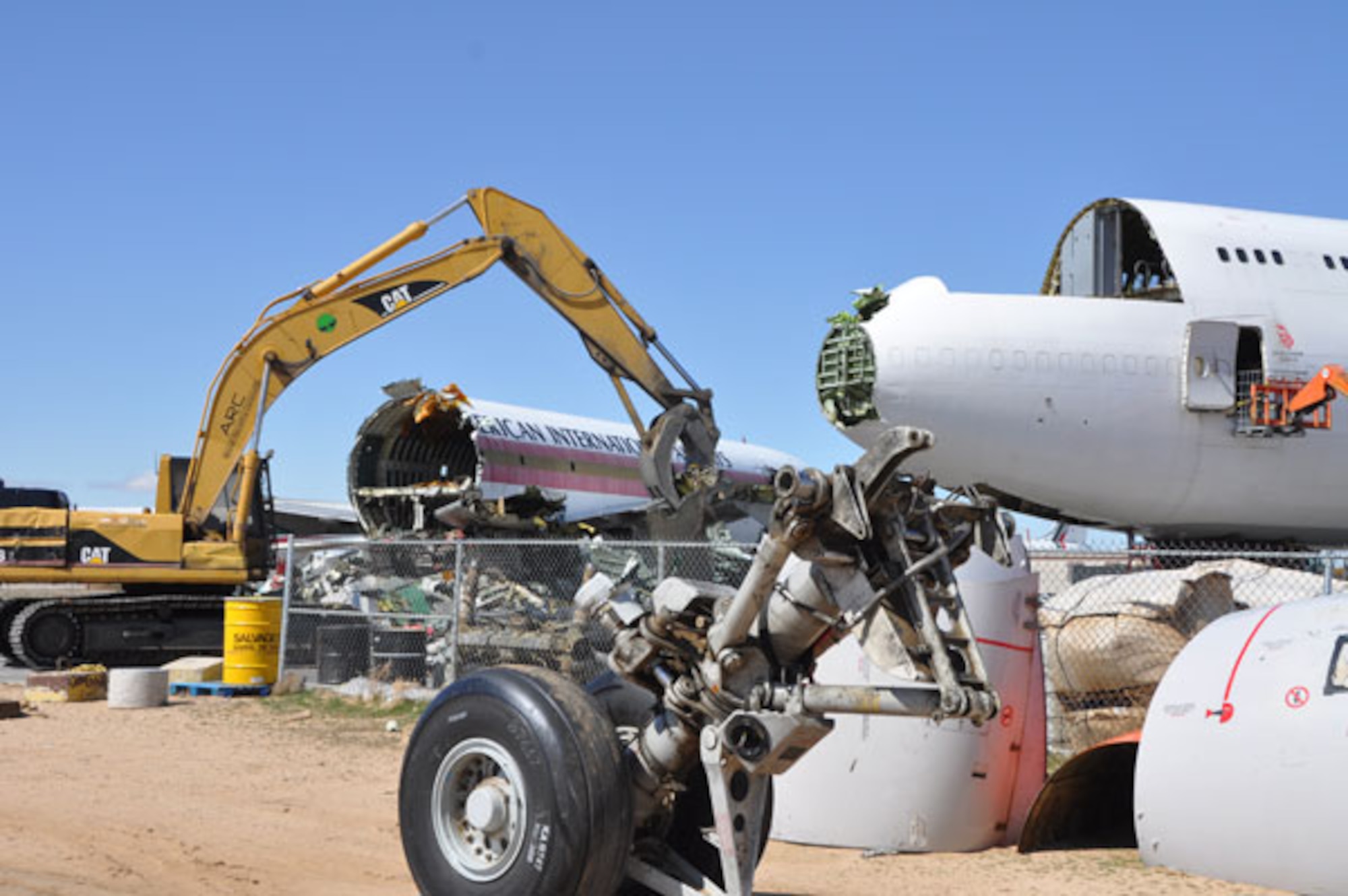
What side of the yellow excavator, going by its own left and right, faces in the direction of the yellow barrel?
right

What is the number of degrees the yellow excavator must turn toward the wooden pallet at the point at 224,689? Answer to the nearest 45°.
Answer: approximately 90° to its right

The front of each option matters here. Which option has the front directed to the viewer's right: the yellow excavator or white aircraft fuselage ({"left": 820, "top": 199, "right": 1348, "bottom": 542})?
the yellow excavator

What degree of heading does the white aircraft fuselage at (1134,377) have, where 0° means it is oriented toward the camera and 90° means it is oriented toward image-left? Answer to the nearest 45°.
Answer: approximately 45°

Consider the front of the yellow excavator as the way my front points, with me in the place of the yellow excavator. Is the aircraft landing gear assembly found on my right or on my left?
on my right

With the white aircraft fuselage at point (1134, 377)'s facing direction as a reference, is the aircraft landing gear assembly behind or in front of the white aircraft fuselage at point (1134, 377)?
in front

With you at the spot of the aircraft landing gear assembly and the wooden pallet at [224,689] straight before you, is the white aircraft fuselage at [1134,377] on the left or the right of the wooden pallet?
right

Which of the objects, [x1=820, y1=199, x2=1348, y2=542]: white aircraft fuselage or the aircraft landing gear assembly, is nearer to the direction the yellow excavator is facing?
the white aircraft fuselage

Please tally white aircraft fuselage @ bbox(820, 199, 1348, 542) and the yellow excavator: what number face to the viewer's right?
1

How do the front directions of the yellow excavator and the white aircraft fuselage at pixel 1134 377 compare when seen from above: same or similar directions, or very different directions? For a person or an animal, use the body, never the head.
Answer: very different directions

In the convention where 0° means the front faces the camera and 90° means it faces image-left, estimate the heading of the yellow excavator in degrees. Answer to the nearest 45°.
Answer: approximately 270°
